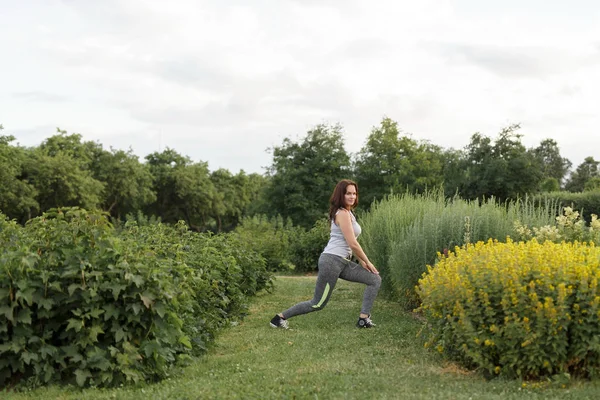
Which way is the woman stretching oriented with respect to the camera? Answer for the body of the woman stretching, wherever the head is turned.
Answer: to the viewer's right

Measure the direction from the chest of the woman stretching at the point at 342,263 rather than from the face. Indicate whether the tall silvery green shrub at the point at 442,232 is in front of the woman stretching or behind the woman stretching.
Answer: in front

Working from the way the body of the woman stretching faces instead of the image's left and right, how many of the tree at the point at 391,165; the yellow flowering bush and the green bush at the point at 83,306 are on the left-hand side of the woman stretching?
1

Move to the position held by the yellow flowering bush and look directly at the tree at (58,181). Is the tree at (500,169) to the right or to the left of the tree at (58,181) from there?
right

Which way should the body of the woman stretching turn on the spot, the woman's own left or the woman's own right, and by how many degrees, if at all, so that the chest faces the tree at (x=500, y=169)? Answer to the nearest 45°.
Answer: approximately 90° to the woman's own left

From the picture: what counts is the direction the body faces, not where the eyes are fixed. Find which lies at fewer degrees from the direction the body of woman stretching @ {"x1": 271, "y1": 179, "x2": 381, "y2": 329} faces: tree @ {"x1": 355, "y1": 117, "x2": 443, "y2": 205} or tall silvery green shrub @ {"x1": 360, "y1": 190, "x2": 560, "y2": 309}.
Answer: the tall silvery green shrub

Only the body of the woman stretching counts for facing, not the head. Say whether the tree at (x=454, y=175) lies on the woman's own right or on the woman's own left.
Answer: on the woman's own left

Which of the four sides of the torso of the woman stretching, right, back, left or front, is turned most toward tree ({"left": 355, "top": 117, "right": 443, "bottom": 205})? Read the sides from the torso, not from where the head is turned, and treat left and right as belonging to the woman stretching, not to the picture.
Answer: left
